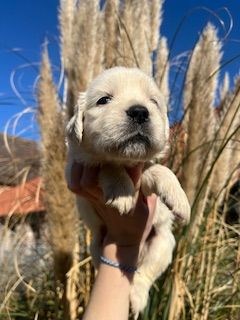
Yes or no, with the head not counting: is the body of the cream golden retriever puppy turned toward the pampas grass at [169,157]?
no

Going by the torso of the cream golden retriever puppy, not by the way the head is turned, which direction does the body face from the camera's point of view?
toward the camera
